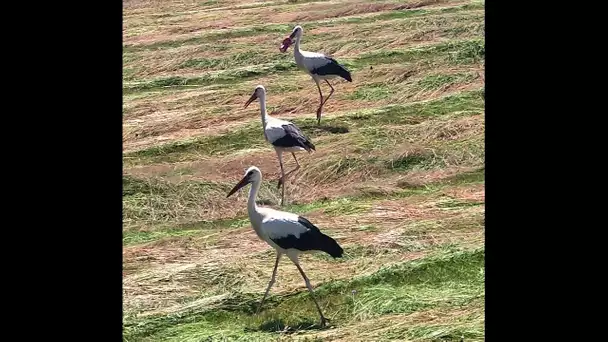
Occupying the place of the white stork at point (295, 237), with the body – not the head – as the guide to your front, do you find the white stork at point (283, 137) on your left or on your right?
on your right

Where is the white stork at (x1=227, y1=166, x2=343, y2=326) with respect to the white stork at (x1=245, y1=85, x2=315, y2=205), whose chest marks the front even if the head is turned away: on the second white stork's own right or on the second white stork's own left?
on the second white stork's own left

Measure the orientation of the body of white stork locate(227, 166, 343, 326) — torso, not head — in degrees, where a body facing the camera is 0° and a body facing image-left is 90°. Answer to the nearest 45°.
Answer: approximately 90°

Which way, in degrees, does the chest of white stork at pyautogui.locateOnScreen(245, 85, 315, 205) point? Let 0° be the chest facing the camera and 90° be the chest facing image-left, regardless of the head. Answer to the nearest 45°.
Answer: approximately 90°

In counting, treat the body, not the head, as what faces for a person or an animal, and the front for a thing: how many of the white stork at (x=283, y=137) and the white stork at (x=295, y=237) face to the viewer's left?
2
